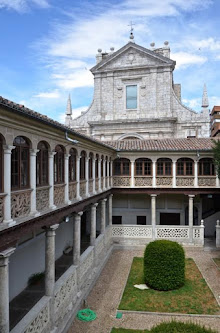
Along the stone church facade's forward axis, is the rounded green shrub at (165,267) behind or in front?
in front

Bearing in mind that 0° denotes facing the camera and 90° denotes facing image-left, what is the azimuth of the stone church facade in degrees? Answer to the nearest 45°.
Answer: approximately 0°
